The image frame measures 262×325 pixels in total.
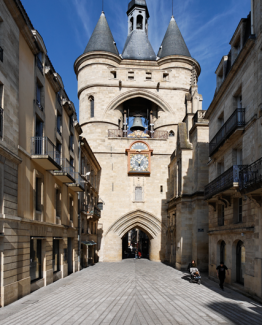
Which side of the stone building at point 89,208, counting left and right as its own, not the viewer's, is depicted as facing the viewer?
right

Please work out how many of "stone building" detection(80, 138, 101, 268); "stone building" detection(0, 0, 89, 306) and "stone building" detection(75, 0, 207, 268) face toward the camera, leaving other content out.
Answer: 1

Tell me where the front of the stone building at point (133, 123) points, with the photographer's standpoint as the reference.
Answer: facing the viewer

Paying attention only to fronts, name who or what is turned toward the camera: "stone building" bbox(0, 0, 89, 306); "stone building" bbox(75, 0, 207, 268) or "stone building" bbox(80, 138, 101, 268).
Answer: "stone building" bbox(75, 0, 207, 268)

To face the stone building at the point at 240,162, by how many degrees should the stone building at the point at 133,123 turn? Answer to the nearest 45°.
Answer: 0° — it already faces it

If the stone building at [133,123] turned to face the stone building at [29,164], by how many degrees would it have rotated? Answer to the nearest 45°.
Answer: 0° — it already faces it

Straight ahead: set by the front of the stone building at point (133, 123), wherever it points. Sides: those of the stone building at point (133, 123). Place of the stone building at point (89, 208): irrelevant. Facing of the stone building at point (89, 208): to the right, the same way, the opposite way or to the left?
to the left

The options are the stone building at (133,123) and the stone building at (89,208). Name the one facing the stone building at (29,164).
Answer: the stone building at (133,123)

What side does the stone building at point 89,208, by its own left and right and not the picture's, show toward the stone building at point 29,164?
right

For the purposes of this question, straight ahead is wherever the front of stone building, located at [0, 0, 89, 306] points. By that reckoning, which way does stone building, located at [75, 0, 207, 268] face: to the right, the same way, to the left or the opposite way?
to the right

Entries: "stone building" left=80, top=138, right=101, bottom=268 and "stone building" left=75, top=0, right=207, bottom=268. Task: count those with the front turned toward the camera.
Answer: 1

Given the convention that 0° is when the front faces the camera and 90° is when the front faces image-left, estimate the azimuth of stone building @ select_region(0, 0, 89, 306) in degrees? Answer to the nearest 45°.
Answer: approximately 270°

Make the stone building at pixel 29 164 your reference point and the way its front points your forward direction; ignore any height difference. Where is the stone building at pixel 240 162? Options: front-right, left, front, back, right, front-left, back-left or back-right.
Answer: front

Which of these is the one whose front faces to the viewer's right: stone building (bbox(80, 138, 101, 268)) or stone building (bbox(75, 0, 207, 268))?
stone building (bbox(80, 138, 101, 268))
